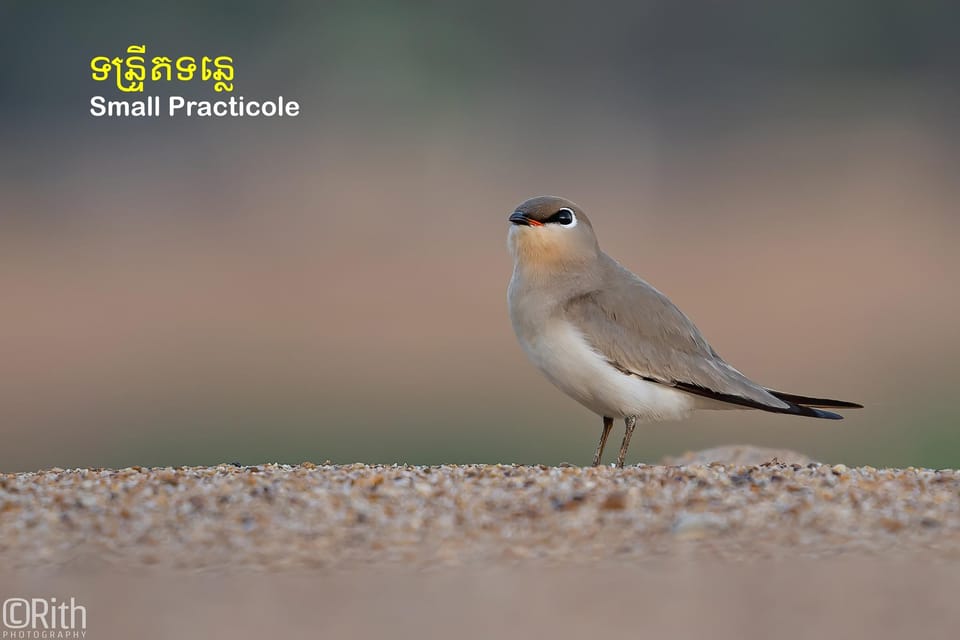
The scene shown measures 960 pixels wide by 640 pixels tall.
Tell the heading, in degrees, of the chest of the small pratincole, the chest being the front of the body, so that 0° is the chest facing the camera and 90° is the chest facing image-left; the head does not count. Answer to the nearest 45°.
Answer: approximately 90°
